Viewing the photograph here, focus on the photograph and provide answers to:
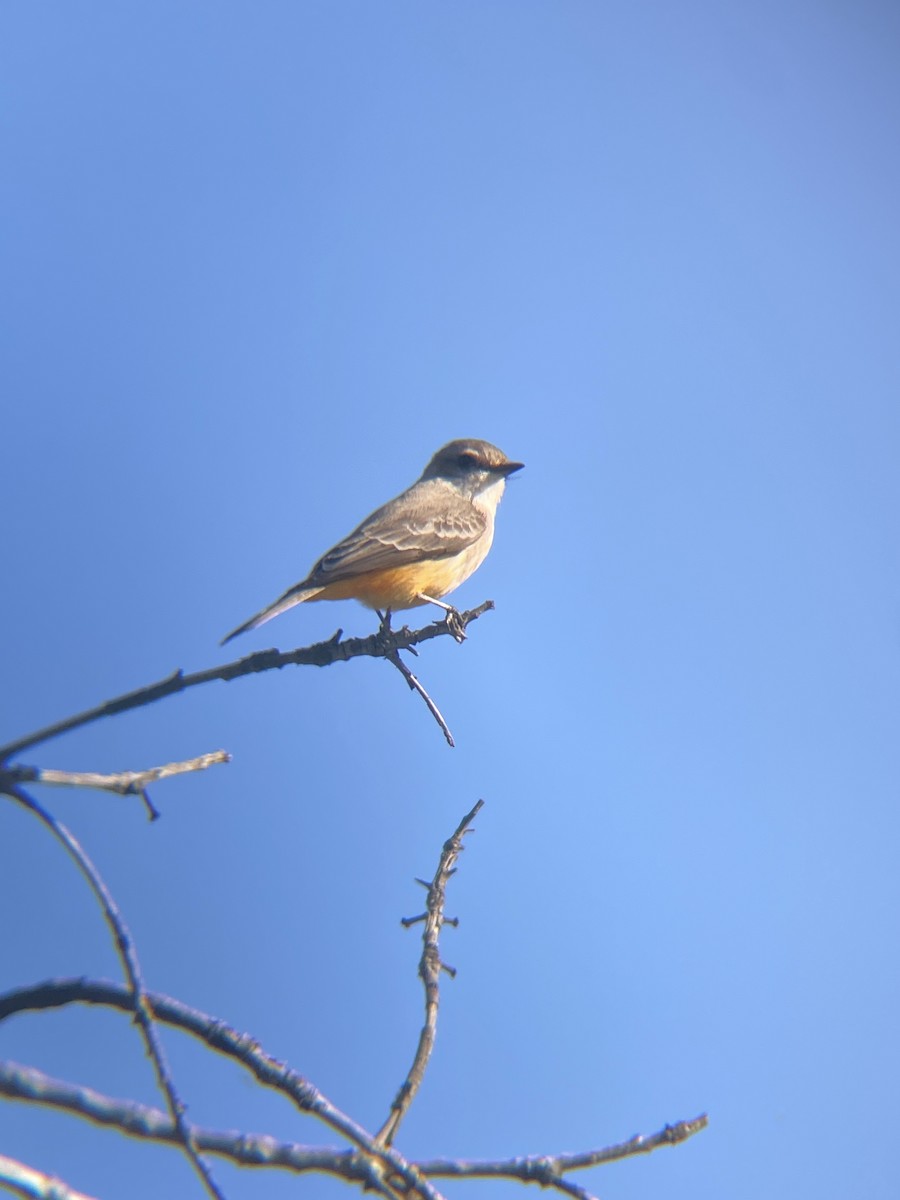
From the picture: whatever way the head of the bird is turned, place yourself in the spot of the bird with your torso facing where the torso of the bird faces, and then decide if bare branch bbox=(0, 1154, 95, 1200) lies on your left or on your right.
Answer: on your right

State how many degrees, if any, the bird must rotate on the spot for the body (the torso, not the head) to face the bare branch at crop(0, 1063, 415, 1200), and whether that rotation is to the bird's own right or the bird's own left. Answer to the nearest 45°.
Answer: approximately 90° to the bird's own right

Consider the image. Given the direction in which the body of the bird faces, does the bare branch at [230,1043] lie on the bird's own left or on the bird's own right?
on the bird's own right

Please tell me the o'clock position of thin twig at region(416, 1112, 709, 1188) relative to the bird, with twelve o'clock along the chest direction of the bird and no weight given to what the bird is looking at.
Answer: The thin twig is roughly at 12 o'clock from the bird.

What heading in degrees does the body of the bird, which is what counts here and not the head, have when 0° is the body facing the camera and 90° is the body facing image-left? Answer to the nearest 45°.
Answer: approximately 270°
